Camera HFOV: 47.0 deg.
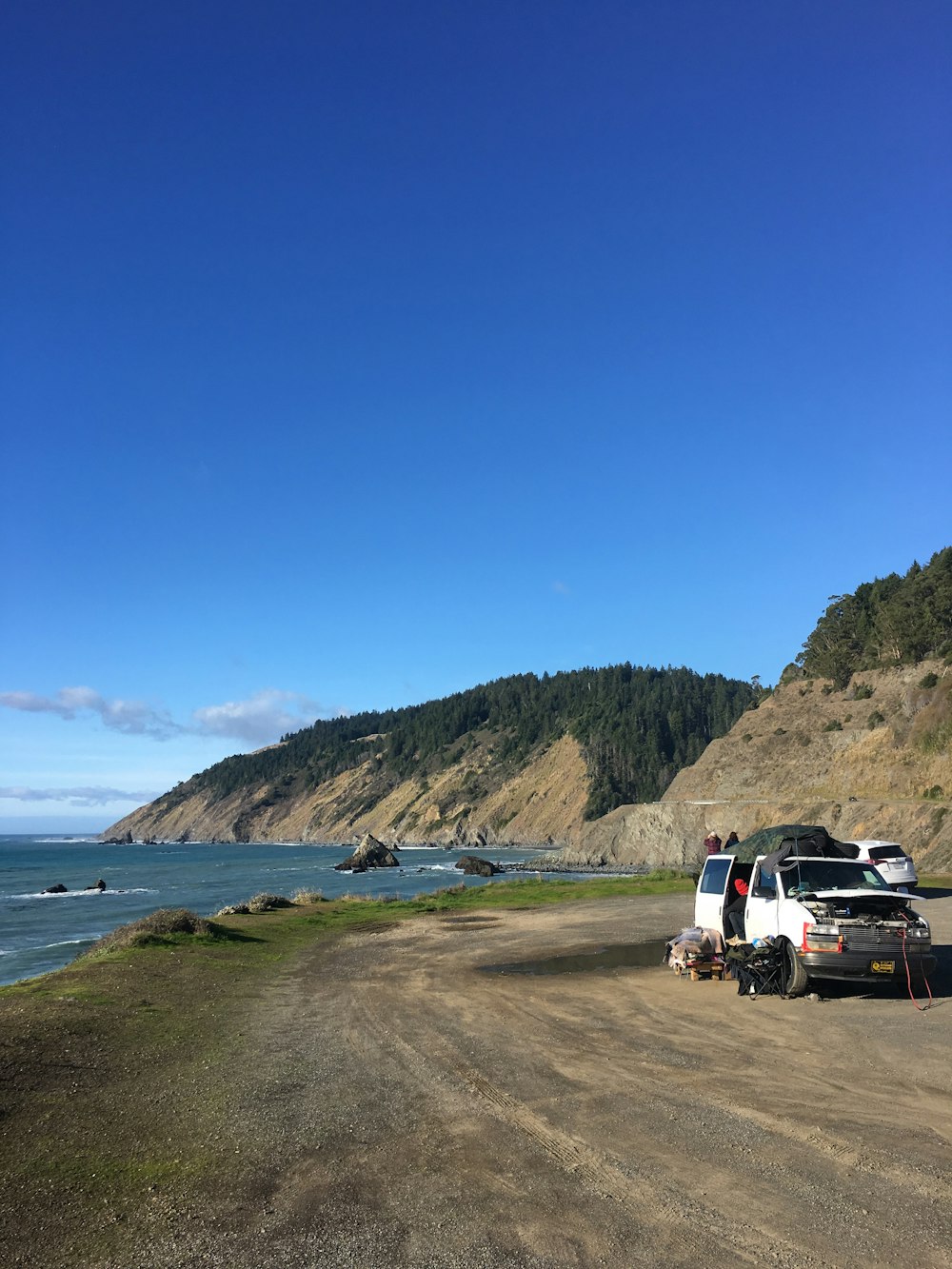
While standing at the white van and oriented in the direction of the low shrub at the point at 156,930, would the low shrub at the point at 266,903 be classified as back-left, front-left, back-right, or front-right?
front-right

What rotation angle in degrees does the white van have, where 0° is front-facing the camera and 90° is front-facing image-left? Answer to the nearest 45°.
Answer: approximately 315°

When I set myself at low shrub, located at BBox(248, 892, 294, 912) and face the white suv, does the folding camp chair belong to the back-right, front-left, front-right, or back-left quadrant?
front-right

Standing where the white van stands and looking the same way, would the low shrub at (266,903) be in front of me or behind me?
behind
